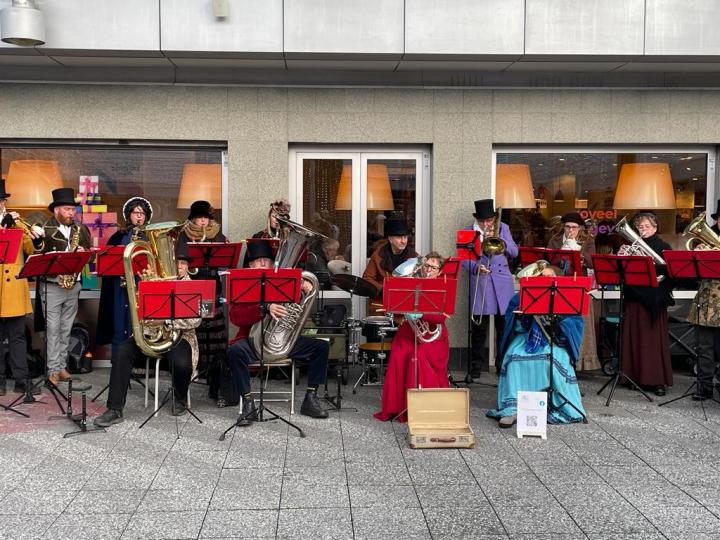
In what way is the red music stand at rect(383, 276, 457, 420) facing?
away from the camera

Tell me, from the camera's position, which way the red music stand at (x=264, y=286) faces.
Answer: facing away from the viewer

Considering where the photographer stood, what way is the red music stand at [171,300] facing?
facing away from the viewer

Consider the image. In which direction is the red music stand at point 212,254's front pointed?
away from the camera

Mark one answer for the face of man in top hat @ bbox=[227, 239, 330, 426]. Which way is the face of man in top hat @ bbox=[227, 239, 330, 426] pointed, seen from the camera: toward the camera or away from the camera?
toward the camera

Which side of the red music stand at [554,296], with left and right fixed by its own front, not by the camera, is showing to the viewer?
back

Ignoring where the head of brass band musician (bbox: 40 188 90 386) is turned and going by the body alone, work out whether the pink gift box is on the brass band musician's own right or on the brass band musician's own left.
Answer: on the brass band musician's own left

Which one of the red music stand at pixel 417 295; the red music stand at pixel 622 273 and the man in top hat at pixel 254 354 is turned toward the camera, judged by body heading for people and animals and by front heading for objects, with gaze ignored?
the man in top hat

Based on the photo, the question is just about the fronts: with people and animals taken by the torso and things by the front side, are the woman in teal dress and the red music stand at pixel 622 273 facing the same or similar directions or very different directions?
very different directions

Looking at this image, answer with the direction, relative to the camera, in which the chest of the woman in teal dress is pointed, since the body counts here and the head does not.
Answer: toward the camera

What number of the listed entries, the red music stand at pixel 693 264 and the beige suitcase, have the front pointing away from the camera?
1

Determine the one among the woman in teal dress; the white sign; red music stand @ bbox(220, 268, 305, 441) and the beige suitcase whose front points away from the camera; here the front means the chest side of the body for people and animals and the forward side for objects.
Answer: the red music stand

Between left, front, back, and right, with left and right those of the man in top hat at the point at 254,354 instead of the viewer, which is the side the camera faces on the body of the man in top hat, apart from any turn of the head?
front

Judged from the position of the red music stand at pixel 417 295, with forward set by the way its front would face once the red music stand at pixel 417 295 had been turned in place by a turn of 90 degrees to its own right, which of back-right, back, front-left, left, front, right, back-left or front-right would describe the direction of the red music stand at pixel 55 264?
back

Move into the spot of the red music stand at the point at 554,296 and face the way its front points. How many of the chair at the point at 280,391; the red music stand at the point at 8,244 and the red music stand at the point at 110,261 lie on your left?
3
